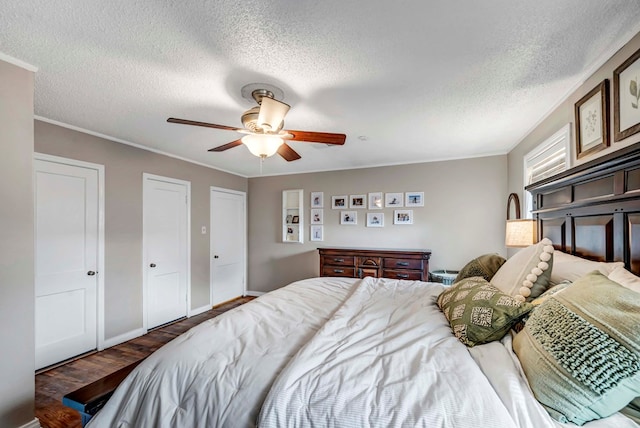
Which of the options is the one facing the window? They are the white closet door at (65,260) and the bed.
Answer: the white closet door

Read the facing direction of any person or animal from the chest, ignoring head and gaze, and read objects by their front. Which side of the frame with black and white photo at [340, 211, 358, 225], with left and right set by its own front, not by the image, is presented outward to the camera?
front

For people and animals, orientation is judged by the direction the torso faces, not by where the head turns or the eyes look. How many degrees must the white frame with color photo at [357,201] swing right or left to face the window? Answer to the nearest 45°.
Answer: approximately 45° to its left

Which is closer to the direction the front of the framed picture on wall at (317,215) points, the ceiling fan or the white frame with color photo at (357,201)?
the ceiling fan

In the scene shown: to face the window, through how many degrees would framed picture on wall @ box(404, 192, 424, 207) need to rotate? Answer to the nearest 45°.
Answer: approximately 45° to its left

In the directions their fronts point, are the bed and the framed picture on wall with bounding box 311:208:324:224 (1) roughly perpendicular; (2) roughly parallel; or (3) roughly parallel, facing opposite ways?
roughly perpendicular

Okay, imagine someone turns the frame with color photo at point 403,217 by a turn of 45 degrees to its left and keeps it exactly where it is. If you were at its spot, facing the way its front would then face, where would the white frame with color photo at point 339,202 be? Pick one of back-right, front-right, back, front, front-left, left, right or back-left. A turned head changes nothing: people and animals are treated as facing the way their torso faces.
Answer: back-right

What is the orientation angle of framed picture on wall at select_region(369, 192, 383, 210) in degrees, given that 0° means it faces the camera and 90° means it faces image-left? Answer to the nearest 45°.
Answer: approximately 0°

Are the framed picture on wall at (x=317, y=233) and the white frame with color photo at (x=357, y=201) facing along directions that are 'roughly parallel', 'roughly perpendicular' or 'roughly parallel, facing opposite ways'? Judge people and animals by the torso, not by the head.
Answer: roughly parallel

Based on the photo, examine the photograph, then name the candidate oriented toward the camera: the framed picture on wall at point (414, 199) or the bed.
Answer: the framed picture on wall

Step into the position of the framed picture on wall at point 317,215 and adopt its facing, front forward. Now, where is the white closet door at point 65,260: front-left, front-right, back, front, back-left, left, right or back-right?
front-right

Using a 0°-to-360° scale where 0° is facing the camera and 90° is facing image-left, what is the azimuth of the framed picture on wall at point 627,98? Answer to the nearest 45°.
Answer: approximately 45°

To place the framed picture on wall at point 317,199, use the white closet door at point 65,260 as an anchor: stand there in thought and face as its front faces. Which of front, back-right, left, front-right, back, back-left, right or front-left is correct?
front-left

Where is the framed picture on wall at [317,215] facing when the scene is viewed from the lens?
facing the viewer

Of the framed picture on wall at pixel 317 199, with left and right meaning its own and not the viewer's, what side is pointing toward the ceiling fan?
front

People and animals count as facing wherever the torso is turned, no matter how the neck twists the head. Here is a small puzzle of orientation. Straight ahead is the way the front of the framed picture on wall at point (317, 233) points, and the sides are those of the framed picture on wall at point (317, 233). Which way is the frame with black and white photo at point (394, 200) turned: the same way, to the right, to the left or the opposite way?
the same way

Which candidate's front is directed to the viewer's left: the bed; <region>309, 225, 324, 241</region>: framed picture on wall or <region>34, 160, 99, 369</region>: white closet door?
the bed

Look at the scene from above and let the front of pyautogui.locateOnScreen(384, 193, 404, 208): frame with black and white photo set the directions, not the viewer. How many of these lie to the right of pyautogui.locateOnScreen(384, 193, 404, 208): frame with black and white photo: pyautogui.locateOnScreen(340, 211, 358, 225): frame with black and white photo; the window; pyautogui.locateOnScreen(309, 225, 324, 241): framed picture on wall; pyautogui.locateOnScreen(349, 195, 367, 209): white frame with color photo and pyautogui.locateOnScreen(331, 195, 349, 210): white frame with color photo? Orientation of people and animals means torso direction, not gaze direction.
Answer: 4

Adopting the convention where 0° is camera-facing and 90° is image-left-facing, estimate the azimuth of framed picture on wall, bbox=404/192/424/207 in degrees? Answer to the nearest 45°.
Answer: approximately 0°

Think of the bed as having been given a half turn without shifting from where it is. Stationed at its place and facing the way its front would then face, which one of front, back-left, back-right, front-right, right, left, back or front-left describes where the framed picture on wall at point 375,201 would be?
left

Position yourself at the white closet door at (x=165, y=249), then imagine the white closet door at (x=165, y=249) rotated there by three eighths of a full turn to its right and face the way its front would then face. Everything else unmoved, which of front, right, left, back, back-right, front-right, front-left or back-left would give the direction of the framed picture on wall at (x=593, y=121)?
back-left

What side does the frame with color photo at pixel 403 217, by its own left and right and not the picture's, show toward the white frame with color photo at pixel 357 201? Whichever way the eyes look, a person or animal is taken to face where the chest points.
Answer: right

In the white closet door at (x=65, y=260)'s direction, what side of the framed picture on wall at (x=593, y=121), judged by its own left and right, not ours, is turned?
front
